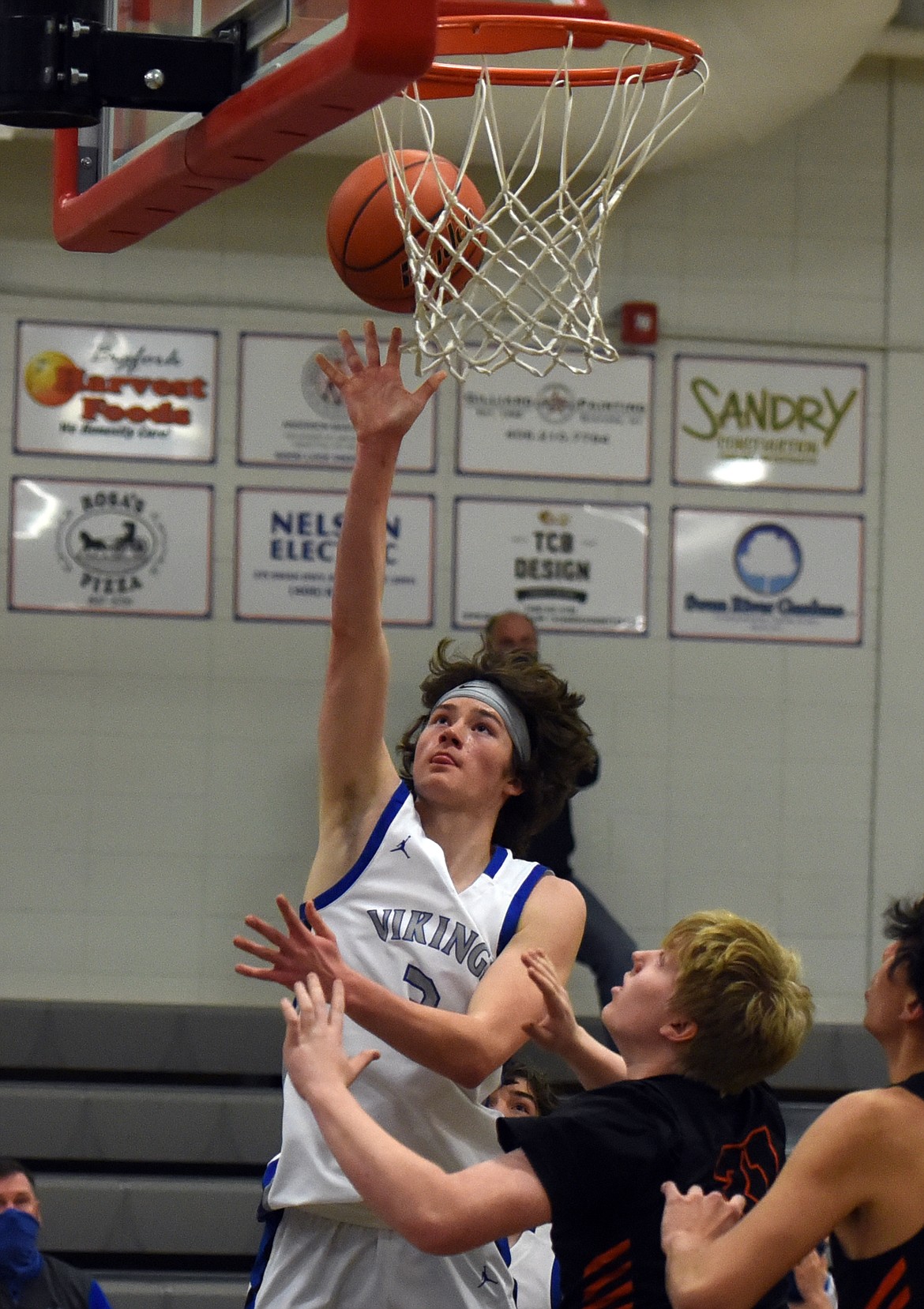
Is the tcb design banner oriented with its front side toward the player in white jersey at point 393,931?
yes

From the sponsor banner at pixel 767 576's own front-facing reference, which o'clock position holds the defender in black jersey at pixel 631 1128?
The defender in black jersey is roughly at 12 o'clock from the sponsor banner.

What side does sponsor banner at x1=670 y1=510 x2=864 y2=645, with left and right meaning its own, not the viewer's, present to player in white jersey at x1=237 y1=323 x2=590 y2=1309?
front

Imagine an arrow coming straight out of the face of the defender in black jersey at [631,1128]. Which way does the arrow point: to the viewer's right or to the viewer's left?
to the viewer's left

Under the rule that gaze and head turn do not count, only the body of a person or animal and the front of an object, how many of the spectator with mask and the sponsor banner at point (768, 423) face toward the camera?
2

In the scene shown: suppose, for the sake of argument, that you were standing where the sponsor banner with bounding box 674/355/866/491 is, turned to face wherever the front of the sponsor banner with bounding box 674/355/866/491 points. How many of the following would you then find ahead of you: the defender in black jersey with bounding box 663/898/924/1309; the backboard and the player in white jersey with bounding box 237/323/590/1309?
3

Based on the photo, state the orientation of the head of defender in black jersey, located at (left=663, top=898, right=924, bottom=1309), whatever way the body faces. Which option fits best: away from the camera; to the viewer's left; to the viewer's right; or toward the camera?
to the viewer's left
